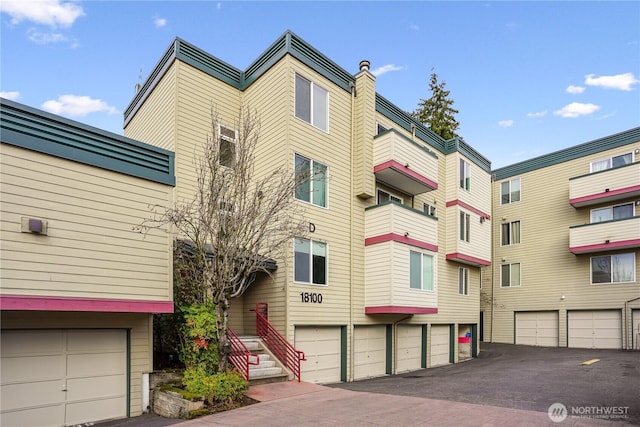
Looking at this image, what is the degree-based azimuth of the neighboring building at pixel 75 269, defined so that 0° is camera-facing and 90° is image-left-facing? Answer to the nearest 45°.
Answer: approximately 315°

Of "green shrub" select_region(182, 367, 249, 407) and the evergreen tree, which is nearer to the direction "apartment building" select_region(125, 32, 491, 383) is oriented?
the green shrub

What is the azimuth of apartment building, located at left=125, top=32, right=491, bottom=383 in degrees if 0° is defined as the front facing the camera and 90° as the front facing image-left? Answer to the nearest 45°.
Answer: approximately 315°

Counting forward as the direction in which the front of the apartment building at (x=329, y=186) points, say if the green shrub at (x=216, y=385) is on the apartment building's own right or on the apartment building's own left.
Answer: on the apartment building's own right

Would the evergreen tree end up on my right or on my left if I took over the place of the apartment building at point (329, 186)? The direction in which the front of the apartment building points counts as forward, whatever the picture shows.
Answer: on my left

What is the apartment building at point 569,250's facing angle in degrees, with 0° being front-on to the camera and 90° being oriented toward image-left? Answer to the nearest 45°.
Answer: approximately 45°
